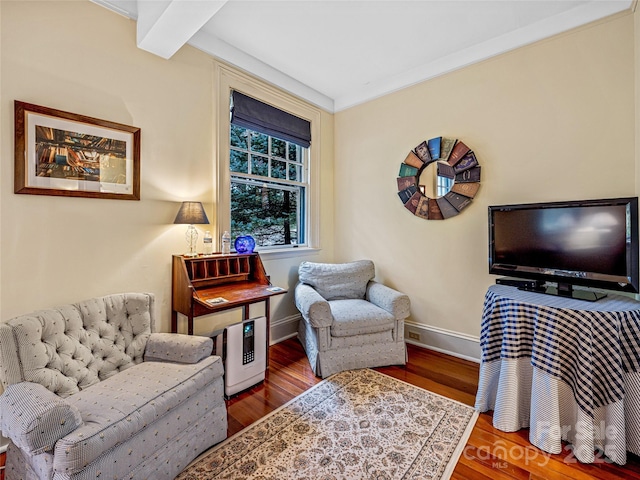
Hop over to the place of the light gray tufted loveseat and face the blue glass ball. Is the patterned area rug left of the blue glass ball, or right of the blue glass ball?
right

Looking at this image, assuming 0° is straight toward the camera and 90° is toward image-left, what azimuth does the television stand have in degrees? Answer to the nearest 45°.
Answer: approximately 45°

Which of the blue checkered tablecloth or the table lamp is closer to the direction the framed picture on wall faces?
the blue checkered tablecloth

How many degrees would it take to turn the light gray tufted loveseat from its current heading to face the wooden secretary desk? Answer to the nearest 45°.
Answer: approximately 90° to its left

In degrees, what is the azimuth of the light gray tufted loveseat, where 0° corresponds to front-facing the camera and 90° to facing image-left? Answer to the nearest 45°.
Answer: approximately 315°

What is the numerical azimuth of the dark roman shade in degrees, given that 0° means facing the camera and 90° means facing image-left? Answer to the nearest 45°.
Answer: approximately 315°
